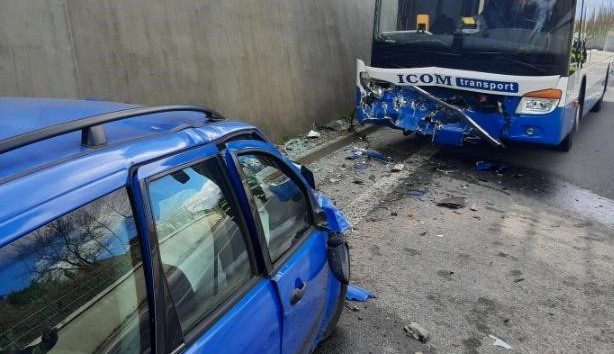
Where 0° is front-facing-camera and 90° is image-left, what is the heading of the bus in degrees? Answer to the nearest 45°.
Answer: approximately 45°

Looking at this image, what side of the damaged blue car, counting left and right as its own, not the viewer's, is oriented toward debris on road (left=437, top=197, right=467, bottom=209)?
front

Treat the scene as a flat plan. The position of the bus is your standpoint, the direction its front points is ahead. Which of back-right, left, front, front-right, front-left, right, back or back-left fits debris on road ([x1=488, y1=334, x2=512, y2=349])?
front-left

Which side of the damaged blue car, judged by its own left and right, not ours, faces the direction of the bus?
front

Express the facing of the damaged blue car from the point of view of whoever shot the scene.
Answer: facing away from the viewer and to the right of the viewer

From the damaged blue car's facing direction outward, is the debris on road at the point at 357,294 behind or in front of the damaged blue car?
in front

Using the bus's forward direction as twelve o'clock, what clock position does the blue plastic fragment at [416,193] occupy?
The blue plastic fragment is roughly at 11 o'clock from the bus.

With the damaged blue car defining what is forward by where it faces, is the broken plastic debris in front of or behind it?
in front

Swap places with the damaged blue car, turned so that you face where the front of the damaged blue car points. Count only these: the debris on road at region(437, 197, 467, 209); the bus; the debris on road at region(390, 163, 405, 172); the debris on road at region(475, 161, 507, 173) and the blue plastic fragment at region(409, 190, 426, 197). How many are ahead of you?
5
